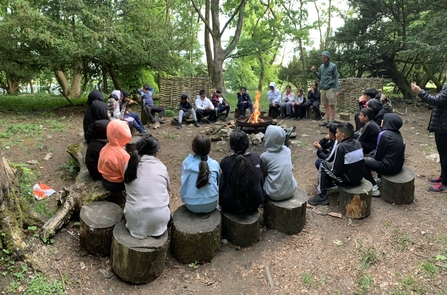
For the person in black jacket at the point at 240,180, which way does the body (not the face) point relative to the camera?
away from the camera

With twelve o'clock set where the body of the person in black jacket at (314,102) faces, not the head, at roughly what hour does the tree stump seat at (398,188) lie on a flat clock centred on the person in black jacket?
The tree stump seat is roughly at 10 o'clock from the person in black jacket.

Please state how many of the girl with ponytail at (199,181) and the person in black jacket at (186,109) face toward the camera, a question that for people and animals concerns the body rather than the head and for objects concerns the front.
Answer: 1

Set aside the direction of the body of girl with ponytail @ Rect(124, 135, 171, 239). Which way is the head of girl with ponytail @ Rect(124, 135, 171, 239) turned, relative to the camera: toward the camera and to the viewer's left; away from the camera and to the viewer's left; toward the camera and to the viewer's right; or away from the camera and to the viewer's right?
away from the camera and to the viewer's right

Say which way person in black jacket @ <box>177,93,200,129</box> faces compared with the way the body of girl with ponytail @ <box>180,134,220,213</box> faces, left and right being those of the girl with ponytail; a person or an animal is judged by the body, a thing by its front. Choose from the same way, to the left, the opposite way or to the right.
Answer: the opposite way

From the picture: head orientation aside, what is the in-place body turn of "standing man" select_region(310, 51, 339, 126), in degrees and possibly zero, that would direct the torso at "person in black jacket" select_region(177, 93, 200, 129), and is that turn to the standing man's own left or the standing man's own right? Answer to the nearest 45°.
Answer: approximately 45° to the standing man's own right

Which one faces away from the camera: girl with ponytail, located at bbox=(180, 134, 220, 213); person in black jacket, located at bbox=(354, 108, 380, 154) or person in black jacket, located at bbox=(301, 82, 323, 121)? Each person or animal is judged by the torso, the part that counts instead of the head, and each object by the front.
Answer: the girl with ponytail

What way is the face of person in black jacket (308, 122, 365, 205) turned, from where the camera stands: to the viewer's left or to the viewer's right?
to the viewer's left

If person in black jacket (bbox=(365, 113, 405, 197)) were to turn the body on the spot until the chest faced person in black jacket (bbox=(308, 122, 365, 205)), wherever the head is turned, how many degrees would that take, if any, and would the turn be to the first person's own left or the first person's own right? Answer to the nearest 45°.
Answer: approximately 90° to the first person's own left

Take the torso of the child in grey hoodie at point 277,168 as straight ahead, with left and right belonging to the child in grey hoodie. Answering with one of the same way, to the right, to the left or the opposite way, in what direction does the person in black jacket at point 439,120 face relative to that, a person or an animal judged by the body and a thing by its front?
to the left

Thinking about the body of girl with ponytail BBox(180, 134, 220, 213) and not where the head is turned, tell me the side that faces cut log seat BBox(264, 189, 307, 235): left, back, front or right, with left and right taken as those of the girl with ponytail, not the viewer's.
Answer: right

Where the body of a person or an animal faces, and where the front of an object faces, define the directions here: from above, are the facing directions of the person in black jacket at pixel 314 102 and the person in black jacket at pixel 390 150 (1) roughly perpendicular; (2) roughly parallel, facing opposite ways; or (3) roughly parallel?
roughly perpendicular

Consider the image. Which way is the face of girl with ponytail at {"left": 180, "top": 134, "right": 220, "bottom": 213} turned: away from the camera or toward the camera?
away from the camera

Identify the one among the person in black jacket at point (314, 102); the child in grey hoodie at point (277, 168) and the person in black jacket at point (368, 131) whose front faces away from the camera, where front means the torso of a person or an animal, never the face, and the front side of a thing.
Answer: the child in grey hoodie

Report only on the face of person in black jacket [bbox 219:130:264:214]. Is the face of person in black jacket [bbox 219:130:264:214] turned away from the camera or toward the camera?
away from the camera
